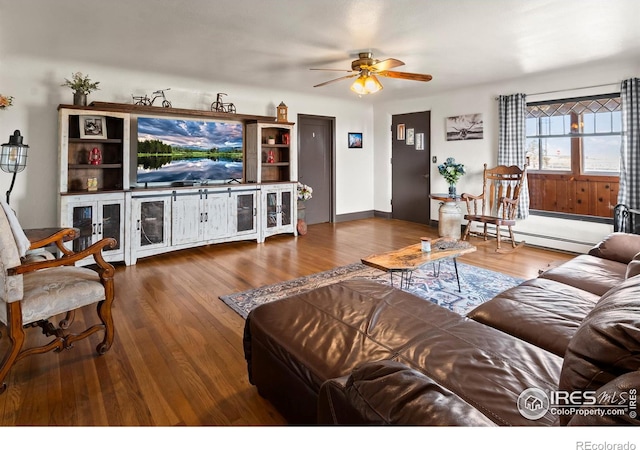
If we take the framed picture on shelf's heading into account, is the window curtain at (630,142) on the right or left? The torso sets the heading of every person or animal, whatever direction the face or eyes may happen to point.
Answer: on its left

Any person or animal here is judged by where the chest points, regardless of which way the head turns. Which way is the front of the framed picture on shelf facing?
toward the camera

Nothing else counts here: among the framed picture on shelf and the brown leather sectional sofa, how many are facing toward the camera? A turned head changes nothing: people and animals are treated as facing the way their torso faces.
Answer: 1

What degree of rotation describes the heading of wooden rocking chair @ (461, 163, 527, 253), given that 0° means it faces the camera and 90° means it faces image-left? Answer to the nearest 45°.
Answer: approximately 45°

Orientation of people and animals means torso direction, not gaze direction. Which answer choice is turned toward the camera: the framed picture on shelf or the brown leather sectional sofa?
the framed picture on shelf

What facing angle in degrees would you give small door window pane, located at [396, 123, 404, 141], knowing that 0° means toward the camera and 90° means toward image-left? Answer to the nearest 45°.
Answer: approximately 45°

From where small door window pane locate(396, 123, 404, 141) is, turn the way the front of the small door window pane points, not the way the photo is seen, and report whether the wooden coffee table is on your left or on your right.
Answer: on your left

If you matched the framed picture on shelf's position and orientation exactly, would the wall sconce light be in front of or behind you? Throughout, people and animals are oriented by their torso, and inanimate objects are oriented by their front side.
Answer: in front

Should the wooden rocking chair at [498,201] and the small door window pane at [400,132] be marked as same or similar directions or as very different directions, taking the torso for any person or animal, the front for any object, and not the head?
same or similar directions

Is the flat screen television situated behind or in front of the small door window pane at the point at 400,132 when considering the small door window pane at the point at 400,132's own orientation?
in front

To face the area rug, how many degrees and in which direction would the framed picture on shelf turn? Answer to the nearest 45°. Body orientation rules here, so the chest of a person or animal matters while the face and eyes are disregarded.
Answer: approximately 45° to its left

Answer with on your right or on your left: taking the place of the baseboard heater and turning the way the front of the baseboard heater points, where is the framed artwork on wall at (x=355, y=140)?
on your right
